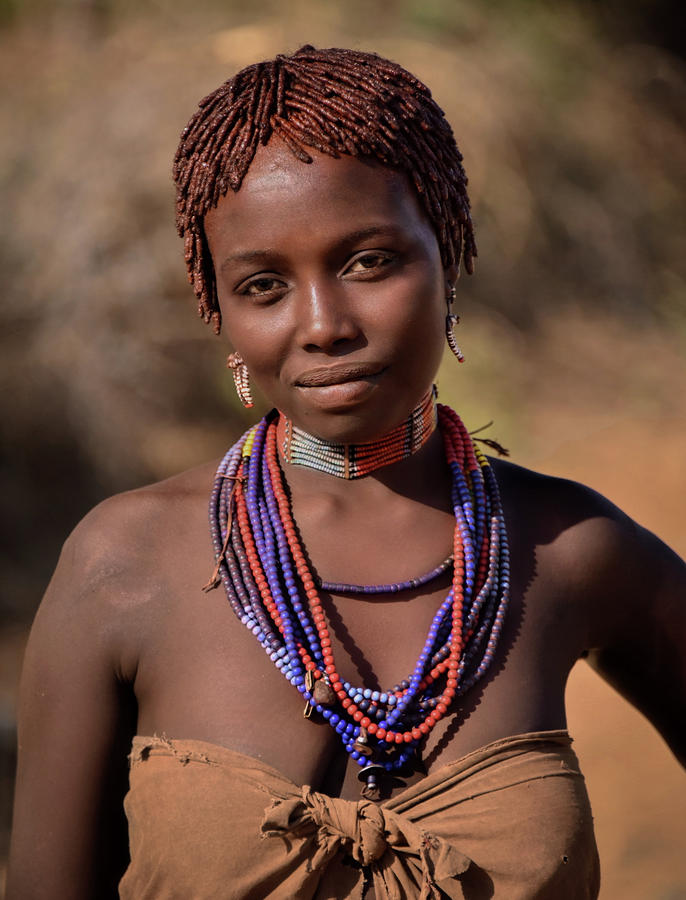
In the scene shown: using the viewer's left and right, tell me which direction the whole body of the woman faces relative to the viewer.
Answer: facing the viewer

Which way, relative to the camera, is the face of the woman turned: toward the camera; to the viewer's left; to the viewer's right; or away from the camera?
toward the camera
